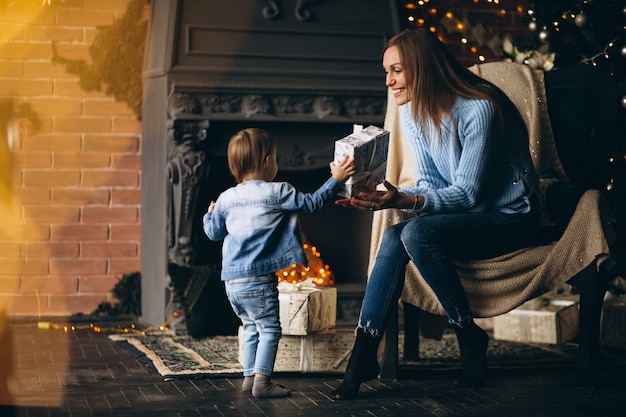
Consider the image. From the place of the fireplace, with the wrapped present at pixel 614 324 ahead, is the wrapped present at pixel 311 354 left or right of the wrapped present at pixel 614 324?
right

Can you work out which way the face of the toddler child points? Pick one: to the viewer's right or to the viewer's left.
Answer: to the viewer's right

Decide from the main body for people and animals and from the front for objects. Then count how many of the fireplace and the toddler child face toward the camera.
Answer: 1

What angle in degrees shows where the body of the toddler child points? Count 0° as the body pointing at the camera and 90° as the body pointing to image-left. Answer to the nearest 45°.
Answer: approximately 225°

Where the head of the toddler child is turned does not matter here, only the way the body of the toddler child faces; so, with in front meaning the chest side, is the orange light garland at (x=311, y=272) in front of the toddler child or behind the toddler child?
in front

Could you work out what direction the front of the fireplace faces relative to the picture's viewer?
facing the viewer

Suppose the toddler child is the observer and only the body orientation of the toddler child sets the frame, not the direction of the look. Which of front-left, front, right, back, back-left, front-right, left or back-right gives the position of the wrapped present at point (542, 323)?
front

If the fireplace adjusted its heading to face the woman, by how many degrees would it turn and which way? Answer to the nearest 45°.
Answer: approximately 45° to its left
